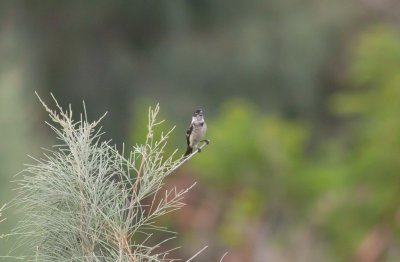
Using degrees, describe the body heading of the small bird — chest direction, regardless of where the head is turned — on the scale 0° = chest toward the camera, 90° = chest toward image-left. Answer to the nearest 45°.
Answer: approximately 315°
